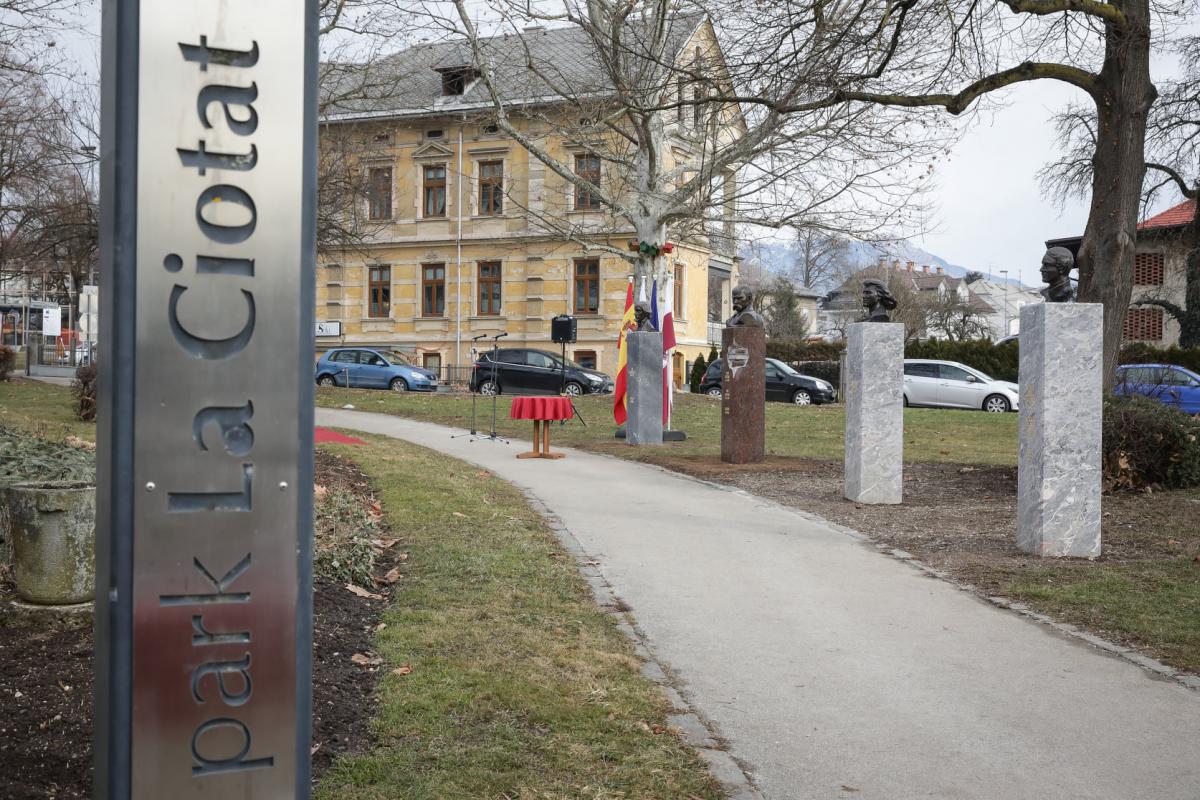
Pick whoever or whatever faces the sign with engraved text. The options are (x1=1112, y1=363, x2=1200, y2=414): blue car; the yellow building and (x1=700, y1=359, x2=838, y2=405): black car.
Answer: the yellow building

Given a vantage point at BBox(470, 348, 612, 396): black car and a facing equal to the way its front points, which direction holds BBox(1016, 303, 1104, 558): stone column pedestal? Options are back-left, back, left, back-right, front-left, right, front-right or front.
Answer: right

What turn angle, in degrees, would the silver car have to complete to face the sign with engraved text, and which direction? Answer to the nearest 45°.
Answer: approximately 90° to its right

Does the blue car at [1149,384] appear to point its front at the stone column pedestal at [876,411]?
no

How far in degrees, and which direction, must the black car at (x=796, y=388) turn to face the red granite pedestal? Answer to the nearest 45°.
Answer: approximately 90° to its right

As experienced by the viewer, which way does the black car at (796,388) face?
facing to the right of the viewer

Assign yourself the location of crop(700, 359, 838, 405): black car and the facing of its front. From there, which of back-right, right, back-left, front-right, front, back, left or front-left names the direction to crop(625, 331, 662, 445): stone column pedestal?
right

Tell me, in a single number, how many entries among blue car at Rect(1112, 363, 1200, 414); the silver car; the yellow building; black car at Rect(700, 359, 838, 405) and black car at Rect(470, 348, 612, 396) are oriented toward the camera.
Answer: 1

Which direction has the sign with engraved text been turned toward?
toward the camera

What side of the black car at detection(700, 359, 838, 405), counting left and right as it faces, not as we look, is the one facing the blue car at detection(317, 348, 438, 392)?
back

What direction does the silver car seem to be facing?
to the viewer's right

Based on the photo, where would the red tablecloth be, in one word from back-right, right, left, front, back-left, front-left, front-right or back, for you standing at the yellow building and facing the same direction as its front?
front

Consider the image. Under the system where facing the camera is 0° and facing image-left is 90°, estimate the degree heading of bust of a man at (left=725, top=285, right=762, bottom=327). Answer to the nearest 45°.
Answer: approximately 45°

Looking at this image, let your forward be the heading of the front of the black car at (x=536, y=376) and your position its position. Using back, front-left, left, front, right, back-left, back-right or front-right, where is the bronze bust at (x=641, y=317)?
right

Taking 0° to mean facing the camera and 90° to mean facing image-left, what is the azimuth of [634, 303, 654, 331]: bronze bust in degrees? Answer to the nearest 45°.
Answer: approximately 45°

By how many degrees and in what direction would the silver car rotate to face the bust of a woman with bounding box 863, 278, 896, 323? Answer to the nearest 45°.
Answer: approximately 90° to its right

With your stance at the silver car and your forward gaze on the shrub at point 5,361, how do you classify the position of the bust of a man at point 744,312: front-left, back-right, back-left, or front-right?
front-left
